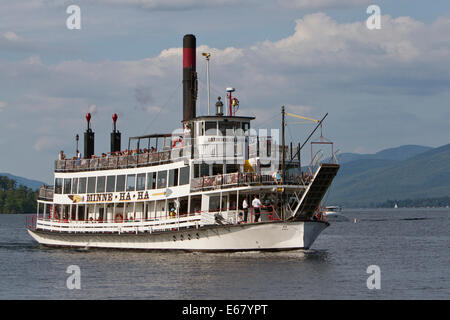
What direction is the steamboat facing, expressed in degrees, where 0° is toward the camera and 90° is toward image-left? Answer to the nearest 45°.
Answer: approximately 315°
